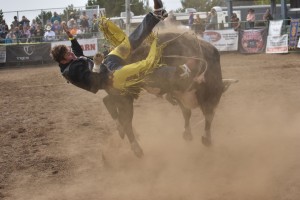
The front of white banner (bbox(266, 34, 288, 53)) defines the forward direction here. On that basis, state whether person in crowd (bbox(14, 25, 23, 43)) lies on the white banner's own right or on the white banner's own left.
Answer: on the white banner's own right

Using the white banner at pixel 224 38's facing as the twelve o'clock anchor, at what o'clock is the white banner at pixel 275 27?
the white banner at pixel 275 27 is roughly at 10 o'clock from the white banner at pixel 224 38.

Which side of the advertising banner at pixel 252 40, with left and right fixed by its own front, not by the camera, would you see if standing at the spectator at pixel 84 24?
right

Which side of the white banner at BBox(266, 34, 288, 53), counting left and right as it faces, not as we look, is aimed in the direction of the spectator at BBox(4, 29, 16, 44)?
right

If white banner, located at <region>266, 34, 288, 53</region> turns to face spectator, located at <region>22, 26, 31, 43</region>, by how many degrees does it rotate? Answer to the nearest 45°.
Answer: approximately 90° to its right

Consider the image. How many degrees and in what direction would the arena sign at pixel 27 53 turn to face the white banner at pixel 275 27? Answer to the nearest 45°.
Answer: approximately 45° to its left

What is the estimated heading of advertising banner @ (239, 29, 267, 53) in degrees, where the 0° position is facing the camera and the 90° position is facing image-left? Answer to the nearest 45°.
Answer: approximately 0°

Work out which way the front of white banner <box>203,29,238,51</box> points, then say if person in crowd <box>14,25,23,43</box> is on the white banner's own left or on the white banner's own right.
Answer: on the white banner's own right

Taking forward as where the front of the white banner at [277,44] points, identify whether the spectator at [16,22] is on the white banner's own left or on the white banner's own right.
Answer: on the white banner's own right

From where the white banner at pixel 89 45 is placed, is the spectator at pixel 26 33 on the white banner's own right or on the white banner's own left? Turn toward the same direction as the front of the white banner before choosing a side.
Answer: on the white banner's own right

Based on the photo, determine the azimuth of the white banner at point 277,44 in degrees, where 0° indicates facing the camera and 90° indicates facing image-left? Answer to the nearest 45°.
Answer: approximately 0°
